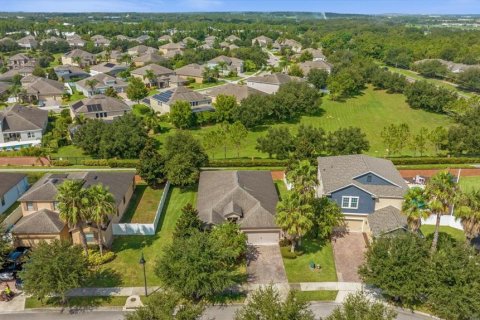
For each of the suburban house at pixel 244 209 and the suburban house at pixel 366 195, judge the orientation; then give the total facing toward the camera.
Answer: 2

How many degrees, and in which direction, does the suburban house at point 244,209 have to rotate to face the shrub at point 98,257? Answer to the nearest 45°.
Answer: approximately 90° to its right

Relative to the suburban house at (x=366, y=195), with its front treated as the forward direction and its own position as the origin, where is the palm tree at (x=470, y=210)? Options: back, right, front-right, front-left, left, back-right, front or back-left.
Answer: front-left

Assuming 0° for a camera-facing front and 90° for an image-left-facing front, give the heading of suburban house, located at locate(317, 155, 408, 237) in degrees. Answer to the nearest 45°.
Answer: approximately 0°

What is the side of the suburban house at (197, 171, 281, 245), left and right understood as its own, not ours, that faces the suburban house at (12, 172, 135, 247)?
right

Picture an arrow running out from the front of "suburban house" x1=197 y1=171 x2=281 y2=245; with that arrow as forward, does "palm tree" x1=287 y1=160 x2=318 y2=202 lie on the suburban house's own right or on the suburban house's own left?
on the suburban house's own left

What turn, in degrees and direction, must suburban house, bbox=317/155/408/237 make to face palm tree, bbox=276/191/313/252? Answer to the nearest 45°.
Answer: approximately 45° to its right

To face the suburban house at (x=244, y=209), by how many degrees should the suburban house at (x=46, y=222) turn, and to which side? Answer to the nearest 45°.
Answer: approximately 90° to its left

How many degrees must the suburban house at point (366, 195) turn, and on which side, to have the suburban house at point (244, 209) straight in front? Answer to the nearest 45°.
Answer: approximately 45° to its right

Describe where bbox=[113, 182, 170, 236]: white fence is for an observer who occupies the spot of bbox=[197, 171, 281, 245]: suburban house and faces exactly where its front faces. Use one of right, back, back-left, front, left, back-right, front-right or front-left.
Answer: right
